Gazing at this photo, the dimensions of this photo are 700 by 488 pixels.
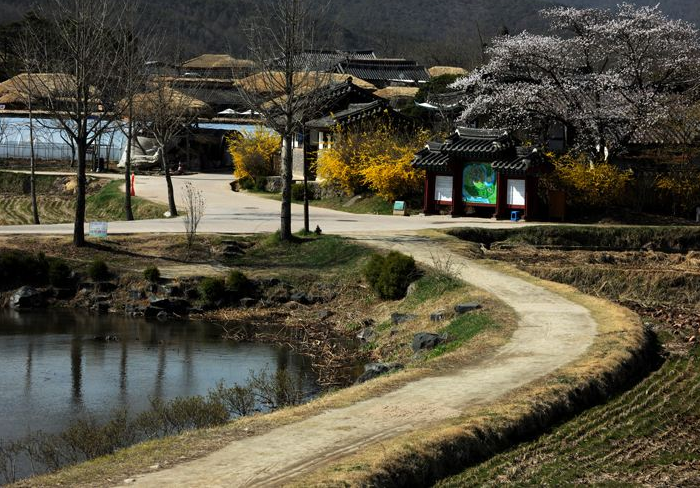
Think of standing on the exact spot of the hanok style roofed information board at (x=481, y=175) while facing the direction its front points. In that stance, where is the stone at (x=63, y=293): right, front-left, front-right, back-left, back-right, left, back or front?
front-right

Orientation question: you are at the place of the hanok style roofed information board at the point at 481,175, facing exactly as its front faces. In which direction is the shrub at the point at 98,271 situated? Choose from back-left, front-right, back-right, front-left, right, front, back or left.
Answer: front-right

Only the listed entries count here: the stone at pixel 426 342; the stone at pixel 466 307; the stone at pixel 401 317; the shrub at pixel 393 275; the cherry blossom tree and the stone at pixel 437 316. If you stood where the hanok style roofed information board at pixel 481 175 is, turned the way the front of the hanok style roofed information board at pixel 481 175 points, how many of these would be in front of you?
5

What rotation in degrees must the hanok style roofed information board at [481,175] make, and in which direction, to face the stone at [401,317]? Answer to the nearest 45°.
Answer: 0° — it already faces it

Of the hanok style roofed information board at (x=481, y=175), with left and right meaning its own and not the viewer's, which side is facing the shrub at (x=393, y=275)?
front

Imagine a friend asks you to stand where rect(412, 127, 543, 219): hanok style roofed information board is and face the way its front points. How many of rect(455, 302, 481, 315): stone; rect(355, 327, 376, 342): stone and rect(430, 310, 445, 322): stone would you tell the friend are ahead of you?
3

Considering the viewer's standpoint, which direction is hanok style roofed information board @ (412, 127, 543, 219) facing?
facing the viewer

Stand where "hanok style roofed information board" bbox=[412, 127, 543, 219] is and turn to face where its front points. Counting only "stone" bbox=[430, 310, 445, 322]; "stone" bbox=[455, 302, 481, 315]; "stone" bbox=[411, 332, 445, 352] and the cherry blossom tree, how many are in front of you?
3

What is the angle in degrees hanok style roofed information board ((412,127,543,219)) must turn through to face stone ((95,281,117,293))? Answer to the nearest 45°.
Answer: approximately 45° to its right

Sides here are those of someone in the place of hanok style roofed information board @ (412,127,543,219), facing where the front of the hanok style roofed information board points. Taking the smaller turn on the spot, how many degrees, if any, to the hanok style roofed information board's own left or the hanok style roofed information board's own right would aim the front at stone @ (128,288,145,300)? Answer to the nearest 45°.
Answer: approximately 45° to the hanok style roofed information board's own right

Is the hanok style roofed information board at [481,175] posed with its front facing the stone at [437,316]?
yes

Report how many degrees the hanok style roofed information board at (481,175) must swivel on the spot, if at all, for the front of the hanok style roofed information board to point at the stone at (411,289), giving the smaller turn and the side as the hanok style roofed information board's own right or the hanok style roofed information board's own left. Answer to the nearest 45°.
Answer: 0° — it already faces it

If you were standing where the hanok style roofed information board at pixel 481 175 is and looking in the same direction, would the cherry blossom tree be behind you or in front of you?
behind

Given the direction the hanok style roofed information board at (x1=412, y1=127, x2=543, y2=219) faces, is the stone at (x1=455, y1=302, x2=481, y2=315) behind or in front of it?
in front

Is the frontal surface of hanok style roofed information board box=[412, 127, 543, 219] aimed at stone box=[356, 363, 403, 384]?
yes

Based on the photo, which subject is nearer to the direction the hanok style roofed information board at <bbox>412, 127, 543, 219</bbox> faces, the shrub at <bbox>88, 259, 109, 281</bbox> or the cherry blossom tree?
the shrub

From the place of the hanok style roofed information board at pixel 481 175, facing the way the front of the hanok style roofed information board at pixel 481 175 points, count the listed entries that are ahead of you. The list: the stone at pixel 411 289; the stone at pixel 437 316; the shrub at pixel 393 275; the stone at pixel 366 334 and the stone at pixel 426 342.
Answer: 5
